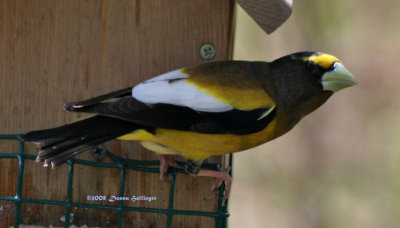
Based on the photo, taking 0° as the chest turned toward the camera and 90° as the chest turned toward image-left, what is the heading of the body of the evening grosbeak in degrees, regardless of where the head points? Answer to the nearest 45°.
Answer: approximately 270°
